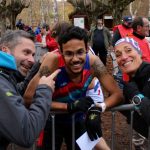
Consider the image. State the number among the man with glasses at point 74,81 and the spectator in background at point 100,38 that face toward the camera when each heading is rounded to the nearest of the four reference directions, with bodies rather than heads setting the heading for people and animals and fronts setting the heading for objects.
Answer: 2

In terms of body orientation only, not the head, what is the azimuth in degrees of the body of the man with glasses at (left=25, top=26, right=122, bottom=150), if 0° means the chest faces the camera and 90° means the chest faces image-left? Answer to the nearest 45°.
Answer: approximately 0°

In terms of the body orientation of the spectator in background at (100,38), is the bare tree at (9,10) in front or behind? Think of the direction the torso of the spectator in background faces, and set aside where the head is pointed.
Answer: behind

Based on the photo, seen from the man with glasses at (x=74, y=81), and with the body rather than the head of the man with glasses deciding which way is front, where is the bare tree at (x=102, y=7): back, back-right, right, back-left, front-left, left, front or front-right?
back

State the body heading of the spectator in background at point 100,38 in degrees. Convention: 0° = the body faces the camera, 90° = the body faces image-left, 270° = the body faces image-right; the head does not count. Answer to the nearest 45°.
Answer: approximately 0°

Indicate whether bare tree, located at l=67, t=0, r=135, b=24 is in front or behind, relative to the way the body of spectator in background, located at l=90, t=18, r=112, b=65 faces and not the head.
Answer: behind

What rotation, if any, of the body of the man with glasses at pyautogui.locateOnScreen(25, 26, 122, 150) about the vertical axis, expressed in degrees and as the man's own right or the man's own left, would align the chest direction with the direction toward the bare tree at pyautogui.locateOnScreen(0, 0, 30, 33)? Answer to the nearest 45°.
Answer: approximately 180°

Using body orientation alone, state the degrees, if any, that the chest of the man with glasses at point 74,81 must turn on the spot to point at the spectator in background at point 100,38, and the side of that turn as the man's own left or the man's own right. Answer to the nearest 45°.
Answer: approximately 180°

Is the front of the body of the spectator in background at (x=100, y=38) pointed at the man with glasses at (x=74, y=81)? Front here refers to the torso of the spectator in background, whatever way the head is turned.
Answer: yes
